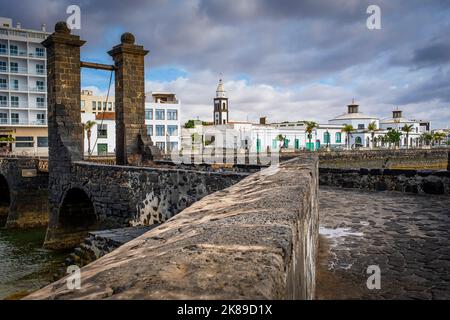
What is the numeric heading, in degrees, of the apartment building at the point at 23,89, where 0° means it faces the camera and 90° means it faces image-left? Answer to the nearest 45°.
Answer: approximately 0°

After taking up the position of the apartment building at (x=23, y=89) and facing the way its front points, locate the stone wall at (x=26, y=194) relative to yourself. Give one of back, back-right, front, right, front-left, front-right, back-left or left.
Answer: front

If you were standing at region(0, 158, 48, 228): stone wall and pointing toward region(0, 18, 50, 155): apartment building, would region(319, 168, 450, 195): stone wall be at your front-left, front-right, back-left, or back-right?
back-right

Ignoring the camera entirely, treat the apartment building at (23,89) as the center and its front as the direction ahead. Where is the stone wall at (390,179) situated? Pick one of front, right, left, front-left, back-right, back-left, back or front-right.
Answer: front

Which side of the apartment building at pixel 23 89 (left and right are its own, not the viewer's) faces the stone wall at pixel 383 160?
left
